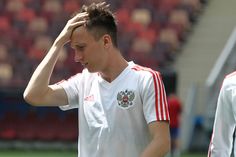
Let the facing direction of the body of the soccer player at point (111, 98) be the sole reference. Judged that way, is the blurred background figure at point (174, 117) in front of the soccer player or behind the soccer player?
behind

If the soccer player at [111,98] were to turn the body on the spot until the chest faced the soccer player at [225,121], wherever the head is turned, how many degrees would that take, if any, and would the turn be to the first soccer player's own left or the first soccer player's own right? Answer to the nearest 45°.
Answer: approximately 135° to the first soccer player's own left
